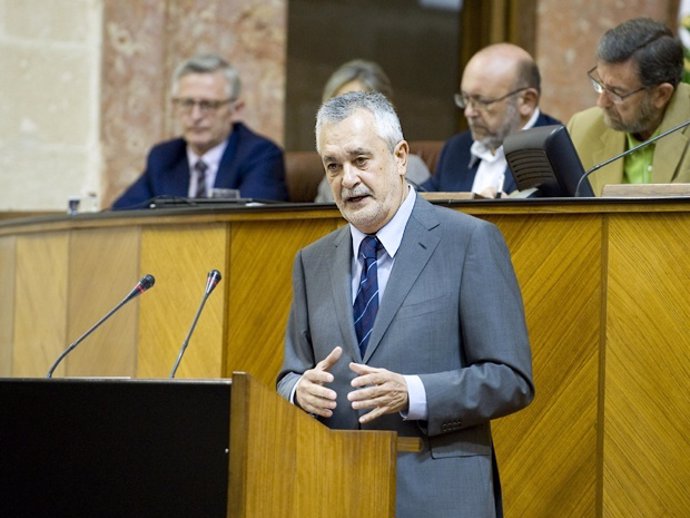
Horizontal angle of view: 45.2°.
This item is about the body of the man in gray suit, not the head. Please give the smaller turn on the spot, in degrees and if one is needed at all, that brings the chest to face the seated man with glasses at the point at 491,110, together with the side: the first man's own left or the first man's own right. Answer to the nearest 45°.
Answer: approximately 135° to the first man's own right

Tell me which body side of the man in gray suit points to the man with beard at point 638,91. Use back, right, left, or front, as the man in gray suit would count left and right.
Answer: back

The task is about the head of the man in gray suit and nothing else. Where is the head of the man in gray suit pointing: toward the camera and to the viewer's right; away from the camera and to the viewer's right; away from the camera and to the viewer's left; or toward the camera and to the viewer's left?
toward the camera and to the viewer's left

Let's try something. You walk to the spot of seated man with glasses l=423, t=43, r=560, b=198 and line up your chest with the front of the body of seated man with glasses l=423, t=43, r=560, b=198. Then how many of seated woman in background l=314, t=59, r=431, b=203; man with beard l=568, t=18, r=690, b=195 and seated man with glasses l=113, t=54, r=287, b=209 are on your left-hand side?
1

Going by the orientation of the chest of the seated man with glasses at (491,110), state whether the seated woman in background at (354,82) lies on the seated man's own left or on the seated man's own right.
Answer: on the seated man's own right

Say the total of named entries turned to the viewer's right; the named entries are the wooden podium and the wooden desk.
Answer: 0

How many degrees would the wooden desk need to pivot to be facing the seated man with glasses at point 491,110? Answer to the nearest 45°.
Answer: approximately 180°

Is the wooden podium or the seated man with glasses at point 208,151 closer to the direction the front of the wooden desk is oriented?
the wooden podium

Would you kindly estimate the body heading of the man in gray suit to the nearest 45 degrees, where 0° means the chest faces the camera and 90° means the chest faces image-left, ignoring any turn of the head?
approximately 45°
